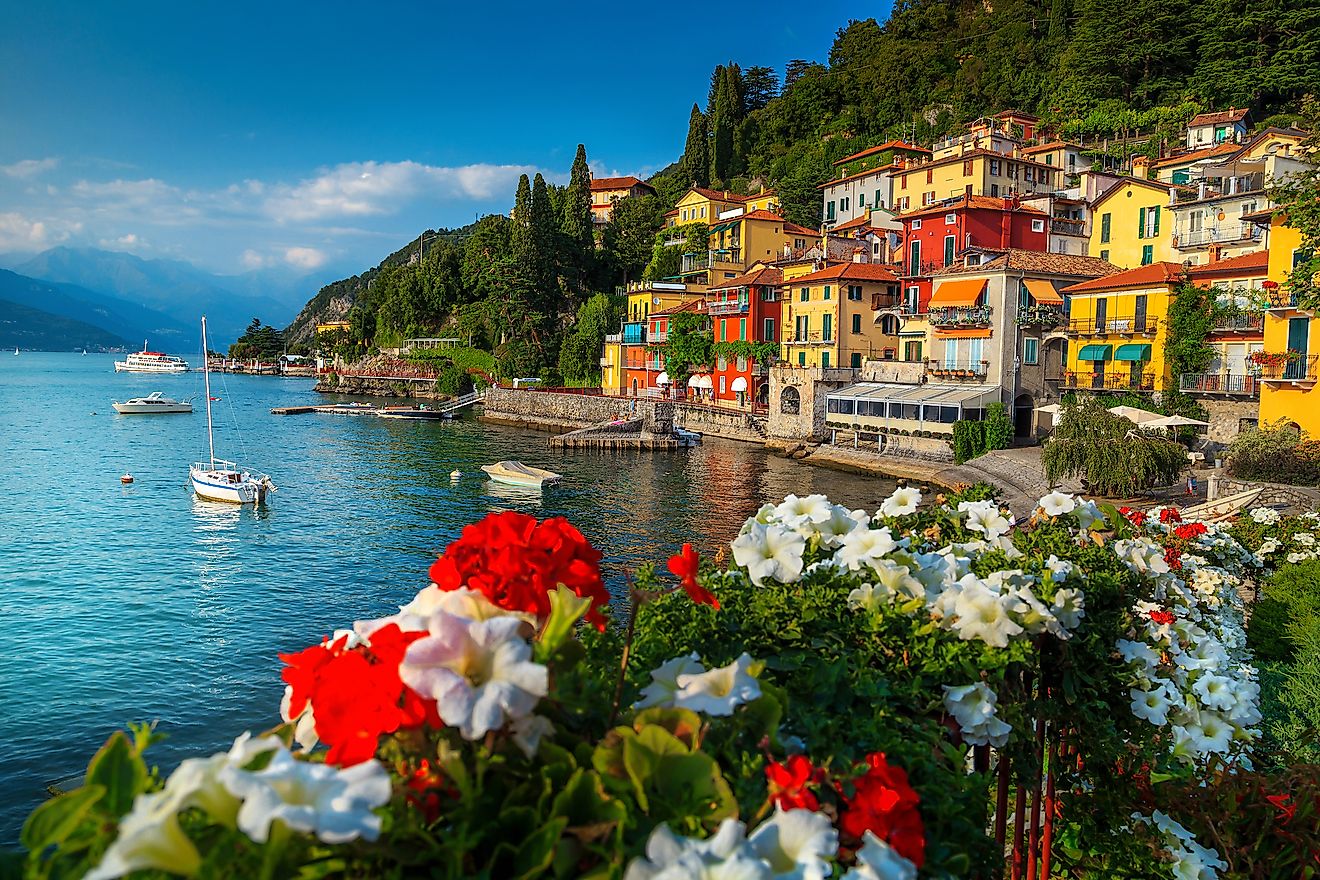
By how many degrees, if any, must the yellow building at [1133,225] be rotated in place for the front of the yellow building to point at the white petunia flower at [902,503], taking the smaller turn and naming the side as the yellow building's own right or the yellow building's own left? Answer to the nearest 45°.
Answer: approximately 45° to the yellow building's own left

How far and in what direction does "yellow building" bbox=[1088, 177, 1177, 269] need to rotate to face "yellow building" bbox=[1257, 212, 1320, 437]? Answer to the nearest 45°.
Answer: approximately 45° to its left

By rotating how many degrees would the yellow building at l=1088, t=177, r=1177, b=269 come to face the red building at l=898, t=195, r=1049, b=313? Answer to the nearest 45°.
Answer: approximately 45° to its right

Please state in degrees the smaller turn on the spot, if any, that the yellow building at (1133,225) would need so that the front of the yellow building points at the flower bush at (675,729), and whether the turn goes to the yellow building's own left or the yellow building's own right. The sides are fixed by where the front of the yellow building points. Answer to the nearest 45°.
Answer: approximately 45° to the yellow building's own left

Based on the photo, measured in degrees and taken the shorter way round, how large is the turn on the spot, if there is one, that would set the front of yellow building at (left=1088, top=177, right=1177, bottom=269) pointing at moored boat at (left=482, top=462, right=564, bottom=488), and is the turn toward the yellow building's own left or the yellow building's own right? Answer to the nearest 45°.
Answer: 0° — it already faces it

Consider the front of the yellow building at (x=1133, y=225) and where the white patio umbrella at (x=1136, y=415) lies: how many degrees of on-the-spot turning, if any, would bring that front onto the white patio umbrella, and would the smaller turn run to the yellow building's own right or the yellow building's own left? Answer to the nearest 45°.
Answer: approximately 45° to the yellow building's own left

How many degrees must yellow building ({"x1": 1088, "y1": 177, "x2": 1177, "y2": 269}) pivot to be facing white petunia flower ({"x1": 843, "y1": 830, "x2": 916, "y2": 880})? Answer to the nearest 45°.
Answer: approximately 45° to its left

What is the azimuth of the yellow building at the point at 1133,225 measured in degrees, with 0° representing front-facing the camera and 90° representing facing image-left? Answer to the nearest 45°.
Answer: approximately 45°
